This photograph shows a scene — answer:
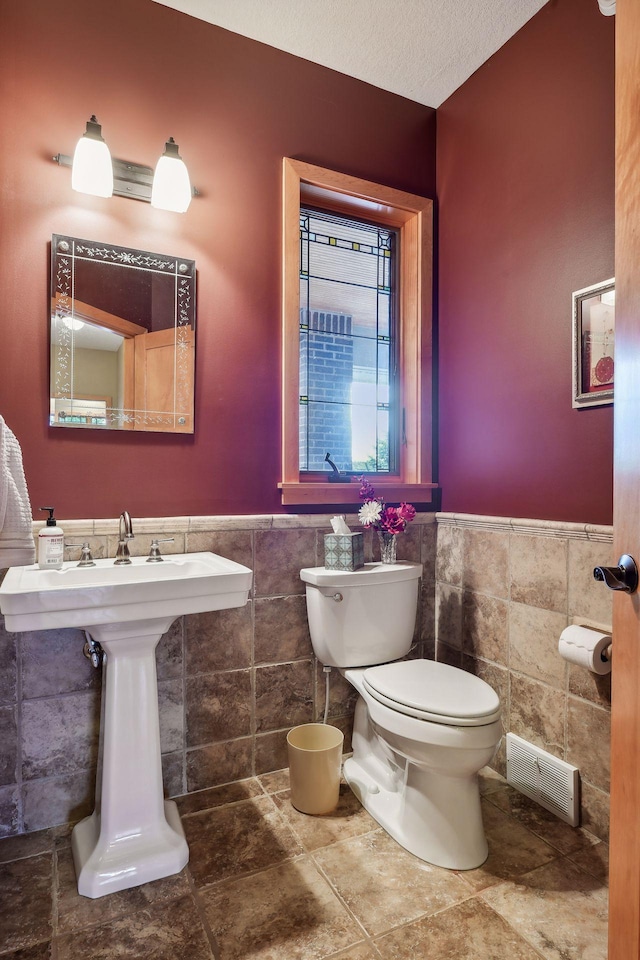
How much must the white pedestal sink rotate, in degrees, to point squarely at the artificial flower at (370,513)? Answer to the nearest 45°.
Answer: approximately 90° to its left

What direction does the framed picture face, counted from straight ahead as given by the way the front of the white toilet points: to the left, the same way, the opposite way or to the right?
to the right

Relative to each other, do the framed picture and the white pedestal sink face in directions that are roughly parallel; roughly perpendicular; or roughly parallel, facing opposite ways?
roughly perpendicular

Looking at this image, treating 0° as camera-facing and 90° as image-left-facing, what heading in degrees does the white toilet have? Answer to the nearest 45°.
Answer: approximately 315°

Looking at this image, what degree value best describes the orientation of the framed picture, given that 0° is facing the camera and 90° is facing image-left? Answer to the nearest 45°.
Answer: approximately 45°

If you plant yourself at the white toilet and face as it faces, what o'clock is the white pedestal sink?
The white pedestal sink is roughly at 4 o'clock from the white toilet.
